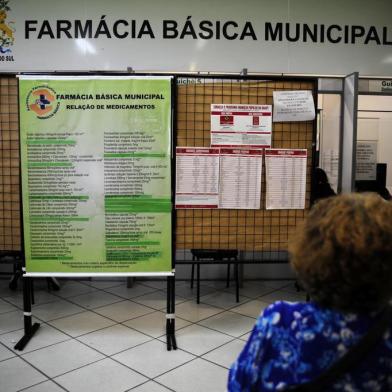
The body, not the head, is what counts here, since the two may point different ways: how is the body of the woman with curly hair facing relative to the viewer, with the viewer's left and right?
facing away from the viewer

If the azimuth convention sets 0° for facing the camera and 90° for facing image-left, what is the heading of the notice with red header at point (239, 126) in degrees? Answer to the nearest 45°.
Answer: approximately 0°

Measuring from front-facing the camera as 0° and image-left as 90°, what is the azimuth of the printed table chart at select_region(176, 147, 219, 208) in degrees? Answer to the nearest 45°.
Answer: approximately 0°

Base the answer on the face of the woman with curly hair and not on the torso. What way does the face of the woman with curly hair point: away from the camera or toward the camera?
away from the camera

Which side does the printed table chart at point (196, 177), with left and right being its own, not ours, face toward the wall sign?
back

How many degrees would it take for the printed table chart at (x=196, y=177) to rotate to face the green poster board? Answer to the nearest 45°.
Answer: approximately 90° to its right

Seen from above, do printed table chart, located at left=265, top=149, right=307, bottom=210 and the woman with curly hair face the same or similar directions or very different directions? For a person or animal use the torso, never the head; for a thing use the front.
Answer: very different directions
